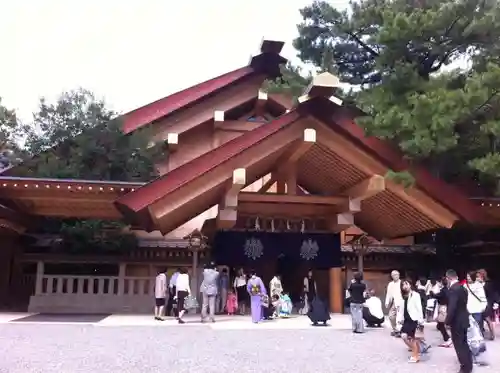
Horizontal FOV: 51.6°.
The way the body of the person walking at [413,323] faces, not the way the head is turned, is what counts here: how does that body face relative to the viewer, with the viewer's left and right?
facing the viewer and to the left of the viewer

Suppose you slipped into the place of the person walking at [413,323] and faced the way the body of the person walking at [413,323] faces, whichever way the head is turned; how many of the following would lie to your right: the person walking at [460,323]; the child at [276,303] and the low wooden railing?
2

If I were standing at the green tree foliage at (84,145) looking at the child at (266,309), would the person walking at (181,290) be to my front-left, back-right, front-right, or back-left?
front-right

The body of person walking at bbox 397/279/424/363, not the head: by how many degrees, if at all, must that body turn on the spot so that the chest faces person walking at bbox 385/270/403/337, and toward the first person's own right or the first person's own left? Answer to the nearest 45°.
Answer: approximately 135° to the first person's own right

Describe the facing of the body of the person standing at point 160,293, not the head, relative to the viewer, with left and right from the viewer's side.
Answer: facing away from the viewer

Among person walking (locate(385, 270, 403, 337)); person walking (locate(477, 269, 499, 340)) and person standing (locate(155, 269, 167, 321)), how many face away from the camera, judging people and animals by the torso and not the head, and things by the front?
1

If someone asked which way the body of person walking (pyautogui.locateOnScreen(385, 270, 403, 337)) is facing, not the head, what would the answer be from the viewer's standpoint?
toward the camera

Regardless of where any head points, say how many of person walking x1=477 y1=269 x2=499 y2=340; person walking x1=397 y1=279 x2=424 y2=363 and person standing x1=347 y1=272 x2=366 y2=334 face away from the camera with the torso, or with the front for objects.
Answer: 1
